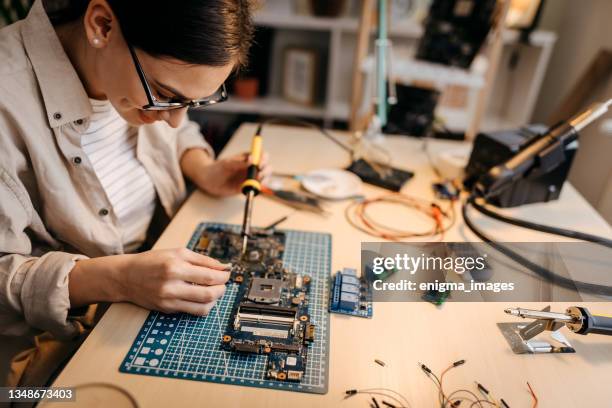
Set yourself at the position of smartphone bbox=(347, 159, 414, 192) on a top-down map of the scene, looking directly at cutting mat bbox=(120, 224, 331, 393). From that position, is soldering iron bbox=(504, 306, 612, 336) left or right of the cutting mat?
left

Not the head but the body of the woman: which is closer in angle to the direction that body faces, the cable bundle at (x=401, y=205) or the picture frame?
the cable bundle

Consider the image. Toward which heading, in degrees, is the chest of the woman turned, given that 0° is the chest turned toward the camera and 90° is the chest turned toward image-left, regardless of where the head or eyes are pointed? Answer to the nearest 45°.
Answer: approximately 315°

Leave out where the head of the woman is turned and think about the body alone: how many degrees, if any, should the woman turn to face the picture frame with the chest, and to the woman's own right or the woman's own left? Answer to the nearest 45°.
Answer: approximately 90° to the woman's own left

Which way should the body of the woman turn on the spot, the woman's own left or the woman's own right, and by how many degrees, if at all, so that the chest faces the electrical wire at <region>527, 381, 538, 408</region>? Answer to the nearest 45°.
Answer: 0° — they already face it
